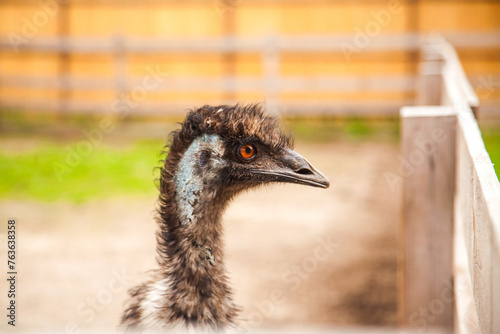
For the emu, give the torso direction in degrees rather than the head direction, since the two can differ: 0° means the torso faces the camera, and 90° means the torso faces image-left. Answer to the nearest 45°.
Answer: approximately 270°

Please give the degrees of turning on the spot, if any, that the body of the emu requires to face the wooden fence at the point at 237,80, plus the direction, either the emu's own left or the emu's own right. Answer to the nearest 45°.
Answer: approximately 90° to the emu's own left
